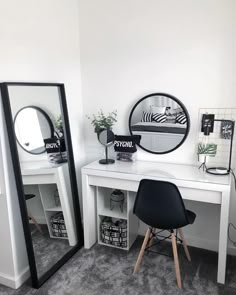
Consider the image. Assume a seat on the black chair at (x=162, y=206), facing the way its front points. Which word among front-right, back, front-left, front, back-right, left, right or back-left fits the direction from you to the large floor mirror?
back-left

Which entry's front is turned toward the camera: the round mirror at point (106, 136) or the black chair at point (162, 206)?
the round mirror

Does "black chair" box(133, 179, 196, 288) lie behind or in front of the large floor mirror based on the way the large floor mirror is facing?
in front

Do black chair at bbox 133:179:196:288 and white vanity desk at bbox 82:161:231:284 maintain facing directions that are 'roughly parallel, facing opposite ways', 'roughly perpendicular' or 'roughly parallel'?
roughly parallel, facing opposite ways

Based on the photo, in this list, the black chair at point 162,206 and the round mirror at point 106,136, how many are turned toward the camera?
1

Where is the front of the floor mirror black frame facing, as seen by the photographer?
facing the viewer and to the right of the viewer

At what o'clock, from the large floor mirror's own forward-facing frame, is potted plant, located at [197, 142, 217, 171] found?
The potted plant is roughly at 11 o'clock from the large floor mirror.

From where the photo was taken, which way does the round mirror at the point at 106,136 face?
toward the camera

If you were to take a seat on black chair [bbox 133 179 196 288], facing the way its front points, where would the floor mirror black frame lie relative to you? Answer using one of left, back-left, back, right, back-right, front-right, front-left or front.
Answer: back-left

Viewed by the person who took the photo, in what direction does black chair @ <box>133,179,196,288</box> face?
facing away from the viewer and to the right of the viewer

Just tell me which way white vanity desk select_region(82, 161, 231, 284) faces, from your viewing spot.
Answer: facing the viewer and to the left of the viewer

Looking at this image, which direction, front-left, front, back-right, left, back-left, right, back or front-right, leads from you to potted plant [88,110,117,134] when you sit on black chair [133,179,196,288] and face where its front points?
left

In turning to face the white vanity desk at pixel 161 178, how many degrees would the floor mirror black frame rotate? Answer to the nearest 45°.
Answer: approximately 45° to its left

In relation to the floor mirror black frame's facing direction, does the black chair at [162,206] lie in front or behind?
in front

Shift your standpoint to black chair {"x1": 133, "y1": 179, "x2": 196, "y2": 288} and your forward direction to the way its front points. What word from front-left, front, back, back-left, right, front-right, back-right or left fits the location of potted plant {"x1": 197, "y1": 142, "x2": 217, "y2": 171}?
front
